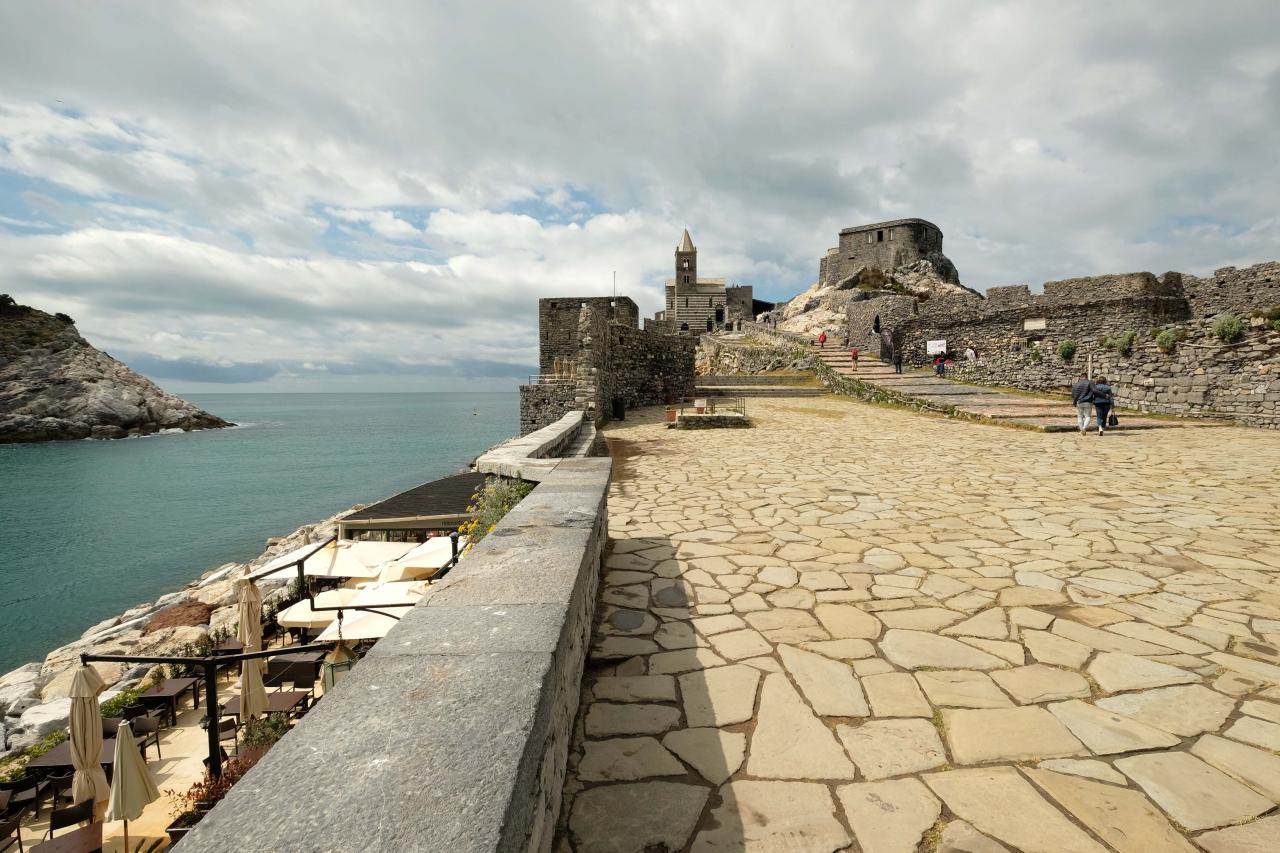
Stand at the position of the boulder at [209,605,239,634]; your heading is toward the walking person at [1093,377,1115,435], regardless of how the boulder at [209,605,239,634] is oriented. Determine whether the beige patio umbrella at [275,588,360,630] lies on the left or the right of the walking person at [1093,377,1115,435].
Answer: right

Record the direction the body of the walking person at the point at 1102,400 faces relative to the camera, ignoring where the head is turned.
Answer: away from the camera

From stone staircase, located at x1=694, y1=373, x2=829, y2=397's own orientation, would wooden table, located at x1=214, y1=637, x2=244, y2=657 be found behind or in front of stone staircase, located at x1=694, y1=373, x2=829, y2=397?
in front

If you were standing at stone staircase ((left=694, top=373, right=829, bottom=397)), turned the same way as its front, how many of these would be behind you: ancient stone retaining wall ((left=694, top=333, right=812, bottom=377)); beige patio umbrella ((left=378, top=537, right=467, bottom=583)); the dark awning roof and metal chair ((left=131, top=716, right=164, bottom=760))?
1

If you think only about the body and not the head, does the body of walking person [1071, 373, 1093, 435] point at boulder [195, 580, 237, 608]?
no

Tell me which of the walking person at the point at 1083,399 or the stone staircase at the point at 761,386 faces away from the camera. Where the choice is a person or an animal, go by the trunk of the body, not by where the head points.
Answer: the walking person

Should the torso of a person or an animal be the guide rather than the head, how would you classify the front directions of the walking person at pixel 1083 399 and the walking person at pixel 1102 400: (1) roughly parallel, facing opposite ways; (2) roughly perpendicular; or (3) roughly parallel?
roughly parallel

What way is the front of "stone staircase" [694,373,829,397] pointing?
toward the camera

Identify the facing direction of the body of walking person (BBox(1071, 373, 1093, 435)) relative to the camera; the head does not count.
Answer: away from the camera

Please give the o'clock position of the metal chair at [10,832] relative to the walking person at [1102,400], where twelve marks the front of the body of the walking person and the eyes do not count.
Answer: The metal chair is roughly at 7 o'clock from the walking person.
